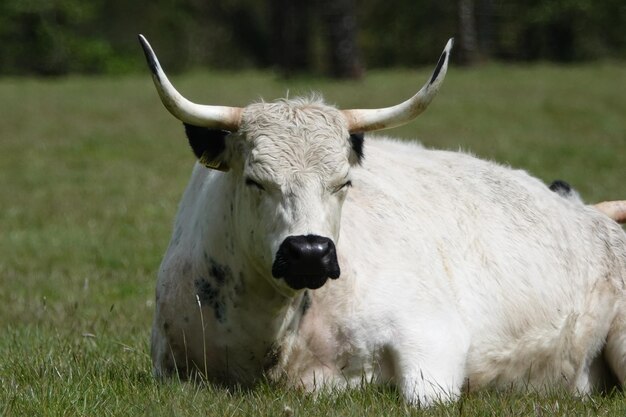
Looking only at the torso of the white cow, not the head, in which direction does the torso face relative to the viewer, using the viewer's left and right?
facing the viewer and to the left of the viewer
